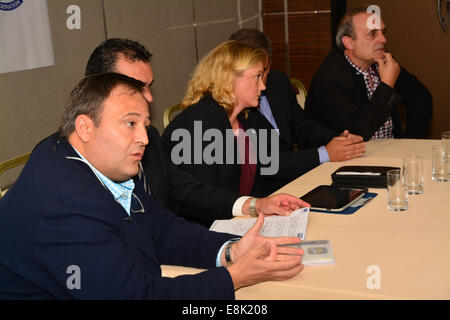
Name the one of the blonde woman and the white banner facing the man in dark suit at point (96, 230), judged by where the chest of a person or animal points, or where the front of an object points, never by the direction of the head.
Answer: the white banner

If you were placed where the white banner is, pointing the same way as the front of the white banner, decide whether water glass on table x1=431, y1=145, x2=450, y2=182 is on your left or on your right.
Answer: on your left

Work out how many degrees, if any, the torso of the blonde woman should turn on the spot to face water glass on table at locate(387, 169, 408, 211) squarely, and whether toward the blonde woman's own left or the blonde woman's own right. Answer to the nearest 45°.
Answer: approximately 45° to the blonde woman's own right

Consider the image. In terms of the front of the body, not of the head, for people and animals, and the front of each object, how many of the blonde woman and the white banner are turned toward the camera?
1

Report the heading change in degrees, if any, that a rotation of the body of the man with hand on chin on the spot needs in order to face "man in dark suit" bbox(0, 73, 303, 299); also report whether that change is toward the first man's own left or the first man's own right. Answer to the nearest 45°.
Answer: approximately 45° to the first man's own right

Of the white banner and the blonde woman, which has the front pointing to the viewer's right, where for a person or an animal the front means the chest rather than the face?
the blonde woman

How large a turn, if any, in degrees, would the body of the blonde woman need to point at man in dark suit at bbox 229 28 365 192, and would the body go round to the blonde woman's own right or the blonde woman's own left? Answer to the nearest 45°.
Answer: approximately 45° to the blonde woman's own left

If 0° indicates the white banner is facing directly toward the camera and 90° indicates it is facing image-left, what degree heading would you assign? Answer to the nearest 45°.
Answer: approximately 0°

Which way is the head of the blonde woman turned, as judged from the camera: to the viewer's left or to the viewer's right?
to the viewer's right

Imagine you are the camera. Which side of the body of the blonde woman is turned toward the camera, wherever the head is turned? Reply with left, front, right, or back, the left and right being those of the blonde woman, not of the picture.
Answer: right

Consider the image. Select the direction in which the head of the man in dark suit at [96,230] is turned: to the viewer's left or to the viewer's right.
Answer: to the viewer's right

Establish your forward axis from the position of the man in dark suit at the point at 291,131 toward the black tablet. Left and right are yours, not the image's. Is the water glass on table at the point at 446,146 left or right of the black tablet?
left
